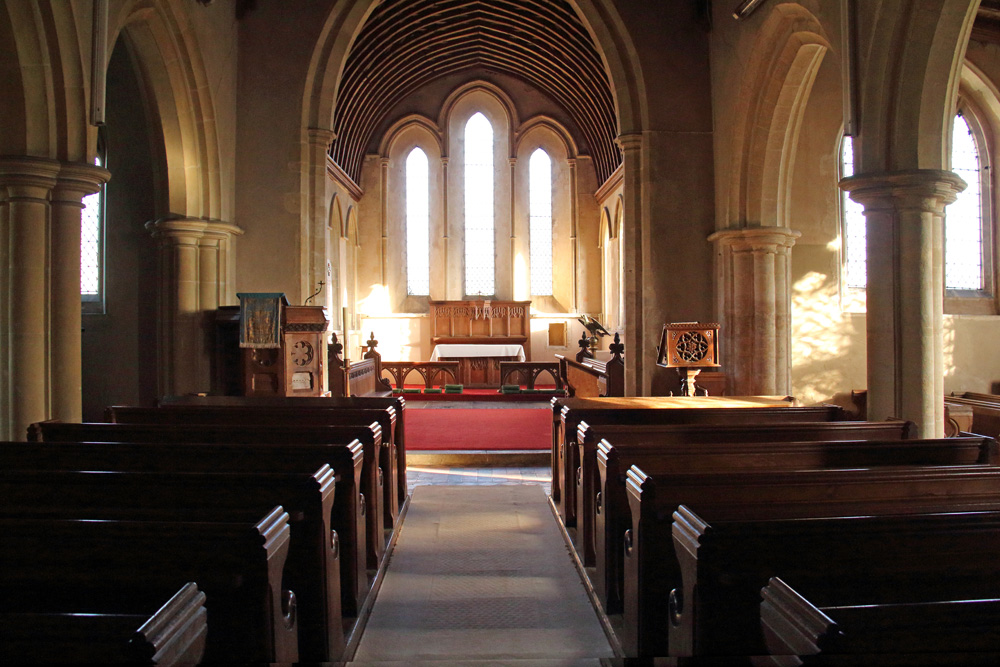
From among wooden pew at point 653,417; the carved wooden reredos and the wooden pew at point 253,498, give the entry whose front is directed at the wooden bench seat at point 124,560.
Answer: the carved wooden reredos

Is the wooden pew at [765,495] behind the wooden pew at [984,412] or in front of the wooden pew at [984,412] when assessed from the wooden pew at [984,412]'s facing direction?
behind

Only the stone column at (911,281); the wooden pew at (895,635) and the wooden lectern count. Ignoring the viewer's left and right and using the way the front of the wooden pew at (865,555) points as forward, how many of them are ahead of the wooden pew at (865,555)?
2

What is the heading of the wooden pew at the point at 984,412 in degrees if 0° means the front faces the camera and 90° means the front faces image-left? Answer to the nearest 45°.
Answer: approximately 180°

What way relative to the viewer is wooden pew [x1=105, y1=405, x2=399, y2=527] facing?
away from the camera

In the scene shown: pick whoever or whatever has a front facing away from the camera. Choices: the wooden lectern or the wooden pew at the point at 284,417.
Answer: the wooden pew

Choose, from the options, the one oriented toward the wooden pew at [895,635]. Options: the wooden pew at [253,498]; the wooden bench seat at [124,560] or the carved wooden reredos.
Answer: the carved wooden reredos

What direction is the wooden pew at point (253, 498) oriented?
away from the camera

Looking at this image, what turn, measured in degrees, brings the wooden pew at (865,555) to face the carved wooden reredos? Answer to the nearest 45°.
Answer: approximately 45° to its left

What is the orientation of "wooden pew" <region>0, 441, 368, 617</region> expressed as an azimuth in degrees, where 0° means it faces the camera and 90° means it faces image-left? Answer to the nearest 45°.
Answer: approximately 180°

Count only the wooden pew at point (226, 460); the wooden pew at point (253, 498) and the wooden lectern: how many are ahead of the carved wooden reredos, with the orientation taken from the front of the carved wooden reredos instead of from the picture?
3

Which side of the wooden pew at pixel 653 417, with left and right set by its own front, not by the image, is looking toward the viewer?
back

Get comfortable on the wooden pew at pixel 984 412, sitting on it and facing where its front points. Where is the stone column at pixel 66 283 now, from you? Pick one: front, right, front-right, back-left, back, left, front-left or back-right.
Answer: back-left

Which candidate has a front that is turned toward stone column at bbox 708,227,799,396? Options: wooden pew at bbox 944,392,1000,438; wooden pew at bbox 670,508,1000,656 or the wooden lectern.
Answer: wooden pew at bbox 670,508,1000,656

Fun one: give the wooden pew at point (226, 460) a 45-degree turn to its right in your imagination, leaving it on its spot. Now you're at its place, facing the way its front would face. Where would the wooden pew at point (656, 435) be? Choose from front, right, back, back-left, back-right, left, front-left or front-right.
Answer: front-right

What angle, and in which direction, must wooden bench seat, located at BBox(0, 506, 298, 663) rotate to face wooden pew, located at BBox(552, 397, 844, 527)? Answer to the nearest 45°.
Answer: approximately 45° to its right

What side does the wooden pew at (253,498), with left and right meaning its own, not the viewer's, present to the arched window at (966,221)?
right

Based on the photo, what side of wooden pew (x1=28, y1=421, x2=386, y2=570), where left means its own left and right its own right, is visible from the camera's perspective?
back
